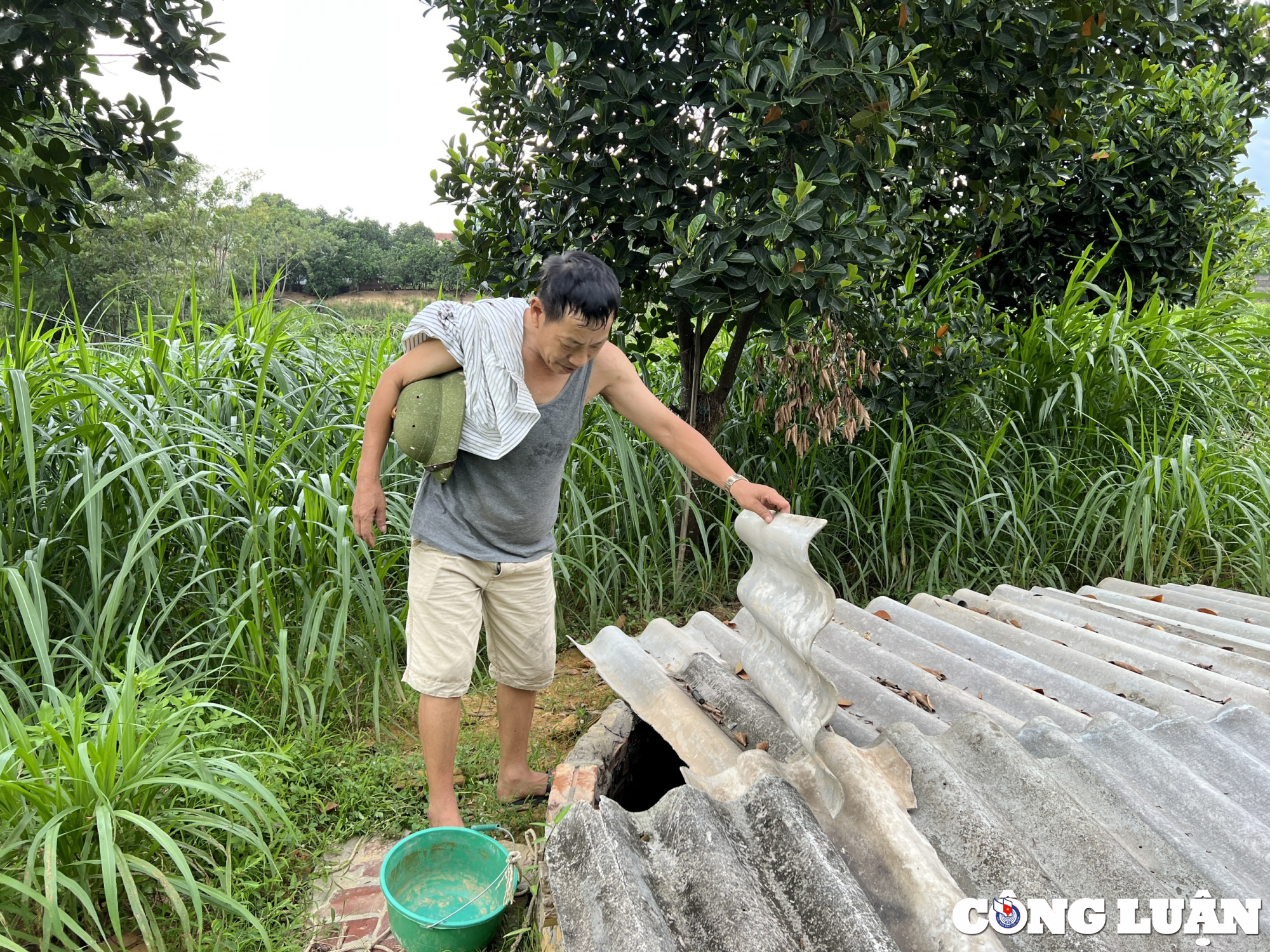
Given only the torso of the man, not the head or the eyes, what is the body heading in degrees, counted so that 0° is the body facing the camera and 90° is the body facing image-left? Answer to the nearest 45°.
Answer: approximately 315°
